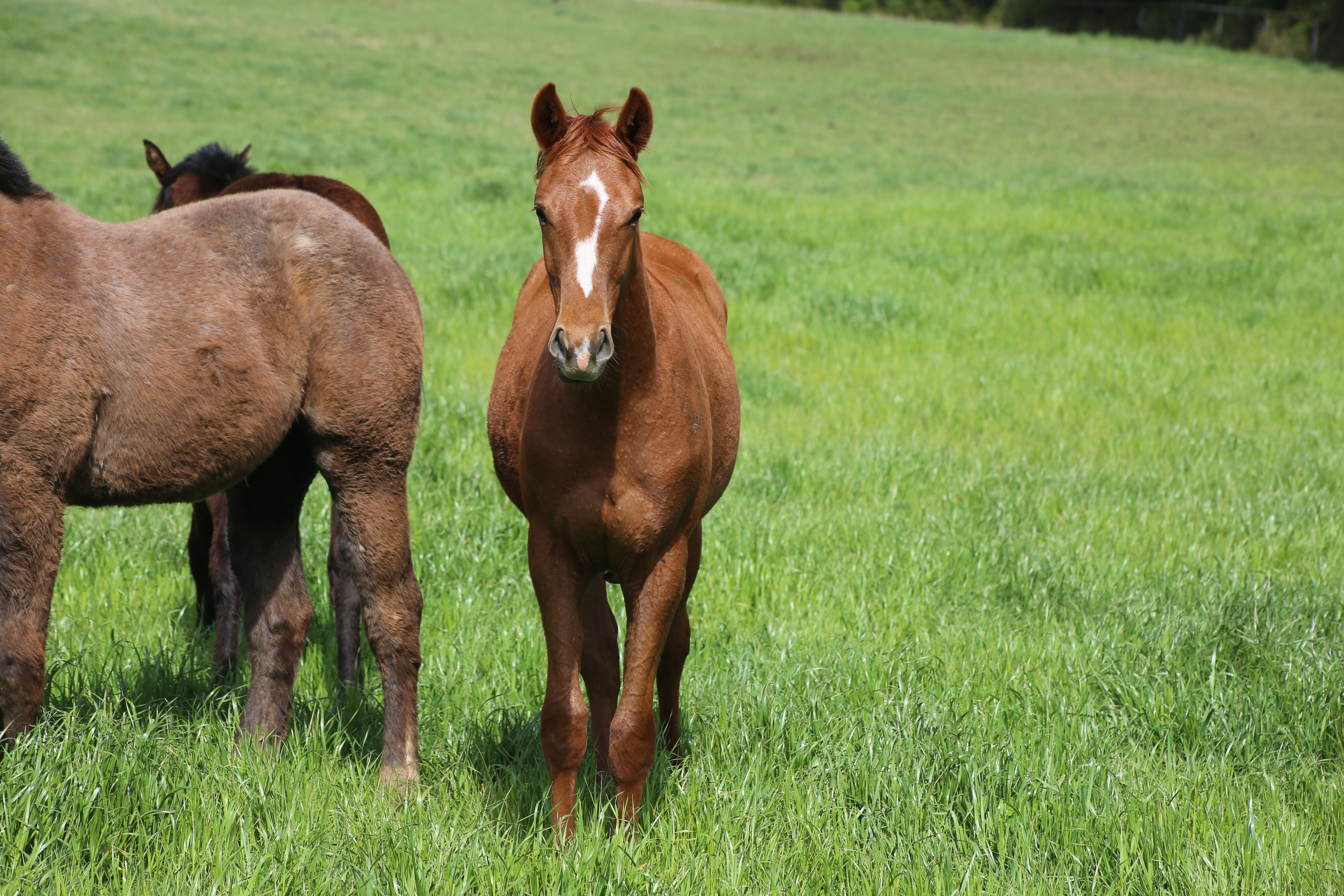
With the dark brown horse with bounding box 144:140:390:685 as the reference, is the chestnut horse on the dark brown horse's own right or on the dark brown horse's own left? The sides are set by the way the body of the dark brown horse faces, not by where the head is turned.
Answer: on the dark brown horse's own left

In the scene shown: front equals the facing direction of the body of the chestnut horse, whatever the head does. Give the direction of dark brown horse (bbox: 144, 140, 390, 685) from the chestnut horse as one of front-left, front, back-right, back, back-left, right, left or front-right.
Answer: back-right

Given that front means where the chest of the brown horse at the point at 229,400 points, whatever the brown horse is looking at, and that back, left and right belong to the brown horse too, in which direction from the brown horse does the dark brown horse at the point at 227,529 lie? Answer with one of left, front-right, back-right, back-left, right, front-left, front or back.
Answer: right

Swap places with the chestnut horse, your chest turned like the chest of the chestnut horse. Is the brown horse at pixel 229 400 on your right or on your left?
on your right

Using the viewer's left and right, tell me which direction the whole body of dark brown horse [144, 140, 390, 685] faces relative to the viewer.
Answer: facing the viewer and to the left of the viewer

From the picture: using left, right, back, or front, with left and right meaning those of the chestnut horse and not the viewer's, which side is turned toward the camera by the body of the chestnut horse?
front

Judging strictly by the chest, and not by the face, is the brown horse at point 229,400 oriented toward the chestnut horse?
no

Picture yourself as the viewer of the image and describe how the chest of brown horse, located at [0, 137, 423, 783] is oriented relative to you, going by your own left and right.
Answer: facing to the left of the viewer

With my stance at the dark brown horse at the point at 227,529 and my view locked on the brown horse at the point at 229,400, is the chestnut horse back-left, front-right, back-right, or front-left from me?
front-left

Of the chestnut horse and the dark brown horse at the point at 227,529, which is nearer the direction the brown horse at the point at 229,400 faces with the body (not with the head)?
the dark brown horse

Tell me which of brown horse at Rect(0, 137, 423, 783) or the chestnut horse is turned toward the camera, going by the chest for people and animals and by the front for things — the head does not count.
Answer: the chestnut horse
